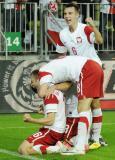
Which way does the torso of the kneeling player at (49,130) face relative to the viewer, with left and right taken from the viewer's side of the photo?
facing to the left of the viewer

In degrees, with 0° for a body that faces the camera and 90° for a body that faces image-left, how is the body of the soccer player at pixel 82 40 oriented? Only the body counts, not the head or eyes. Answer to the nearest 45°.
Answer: approximately 45°

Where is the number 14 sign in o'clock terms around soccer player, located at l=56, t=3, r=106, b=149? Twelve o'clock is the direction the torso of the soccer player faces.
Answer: The number 14 sign is roughly at 4 o'clock from the soccer player.

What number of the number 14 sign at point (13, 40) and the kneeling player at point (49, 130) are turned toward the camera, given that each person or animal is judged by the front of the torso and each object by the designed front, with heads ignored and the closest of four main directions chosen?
1
